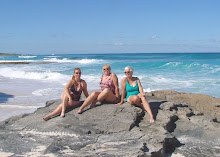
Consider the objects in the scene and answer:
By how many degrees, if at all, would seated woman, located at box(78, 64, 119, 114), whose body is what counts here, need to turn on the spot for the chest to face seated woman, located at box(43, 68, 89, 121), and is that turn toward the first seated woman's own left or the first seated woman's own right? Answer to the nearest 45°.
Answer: approximately 45° to the first seated woman's own right

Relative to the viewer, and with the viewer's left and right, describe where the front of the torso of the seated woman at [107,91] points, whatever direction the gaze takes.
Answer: facing the viewer and to the left of the viewer

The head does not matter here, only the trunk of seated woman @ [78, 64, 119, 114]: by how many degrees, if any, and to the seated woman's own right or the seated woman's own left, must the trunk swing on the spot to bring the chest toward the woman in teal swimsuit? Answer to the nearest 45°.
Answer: approximately 135° to the seated woman's own left
